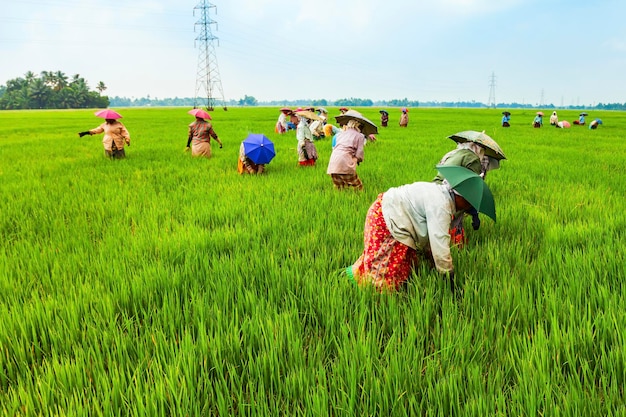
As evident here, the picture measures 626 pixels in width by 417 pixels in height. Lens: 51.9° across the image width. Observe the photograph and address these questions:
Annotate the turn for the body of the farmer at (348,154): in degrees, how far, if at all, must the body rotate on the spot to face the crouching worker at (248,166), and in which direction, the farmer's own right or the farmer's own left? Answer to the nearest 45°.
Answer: approximately 90° to the farmer's own left

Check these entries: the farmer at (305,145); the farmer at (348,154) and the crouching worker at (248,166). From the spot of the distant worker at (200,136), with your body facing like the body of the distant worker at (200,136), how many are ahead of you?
0

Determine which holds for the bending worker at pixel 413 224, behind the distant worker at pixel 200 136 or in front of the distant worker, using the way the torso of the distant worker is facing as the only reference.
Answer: behind

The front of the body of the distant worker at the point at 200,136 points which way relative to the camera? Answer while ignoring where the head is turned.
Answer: away from the camera

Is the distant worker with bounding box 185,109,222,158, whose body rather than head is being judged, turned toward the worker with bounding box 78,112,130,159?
no

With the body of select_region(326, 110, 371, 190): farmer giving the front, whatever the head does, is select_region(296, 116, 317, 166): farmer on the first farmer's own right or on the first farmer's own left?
on the first farmer's own left

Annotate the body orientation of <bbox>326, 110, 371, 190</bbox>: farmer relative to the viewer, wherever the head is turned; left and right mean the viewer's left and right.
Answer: facing away from the viewer and to the right of the viewer

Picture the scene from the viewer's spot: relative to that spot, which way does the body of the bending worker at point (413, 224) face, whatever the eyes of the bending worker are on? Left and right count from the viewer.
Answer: facing to the right of the viewer

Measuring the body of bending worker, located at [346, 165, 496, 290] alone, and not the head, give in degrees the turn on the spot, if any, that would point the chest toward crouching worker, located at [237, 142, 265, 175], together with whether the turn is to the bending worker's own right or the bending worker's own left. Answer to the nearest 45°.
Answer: approximately 135° to the bending worker's own left

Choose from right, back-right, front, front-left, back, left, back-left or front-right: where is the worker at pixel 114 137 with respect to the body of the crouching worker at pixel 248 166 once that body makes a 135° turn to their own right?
right

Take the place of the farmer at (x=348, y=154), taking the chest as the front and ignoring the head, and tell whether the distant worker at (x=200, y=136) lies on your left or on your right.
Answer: on your left

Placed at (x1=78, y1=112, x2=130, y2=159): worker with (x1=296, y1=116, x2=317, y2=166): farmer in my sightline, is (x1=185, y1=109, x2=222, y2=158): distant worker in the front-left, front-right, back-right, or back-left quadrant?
front-left

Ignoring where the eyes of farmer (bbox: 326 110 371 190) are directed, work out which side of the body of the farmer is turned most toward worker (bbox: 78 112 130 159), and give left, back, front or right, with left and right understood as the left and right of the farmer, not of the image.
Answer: left

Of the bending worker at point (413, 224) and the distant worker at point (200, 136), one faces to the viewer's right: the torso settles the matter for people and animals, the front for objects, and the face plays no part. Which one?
the bending worker

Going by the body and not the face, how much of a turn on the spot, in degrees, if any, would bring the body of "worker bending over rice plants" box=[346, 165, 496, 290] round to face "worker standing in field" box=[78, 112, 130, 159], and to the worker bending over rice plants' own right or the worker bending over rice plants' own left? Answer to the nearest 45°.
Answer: approximately 135° to the worker bending over rice plants' own left
